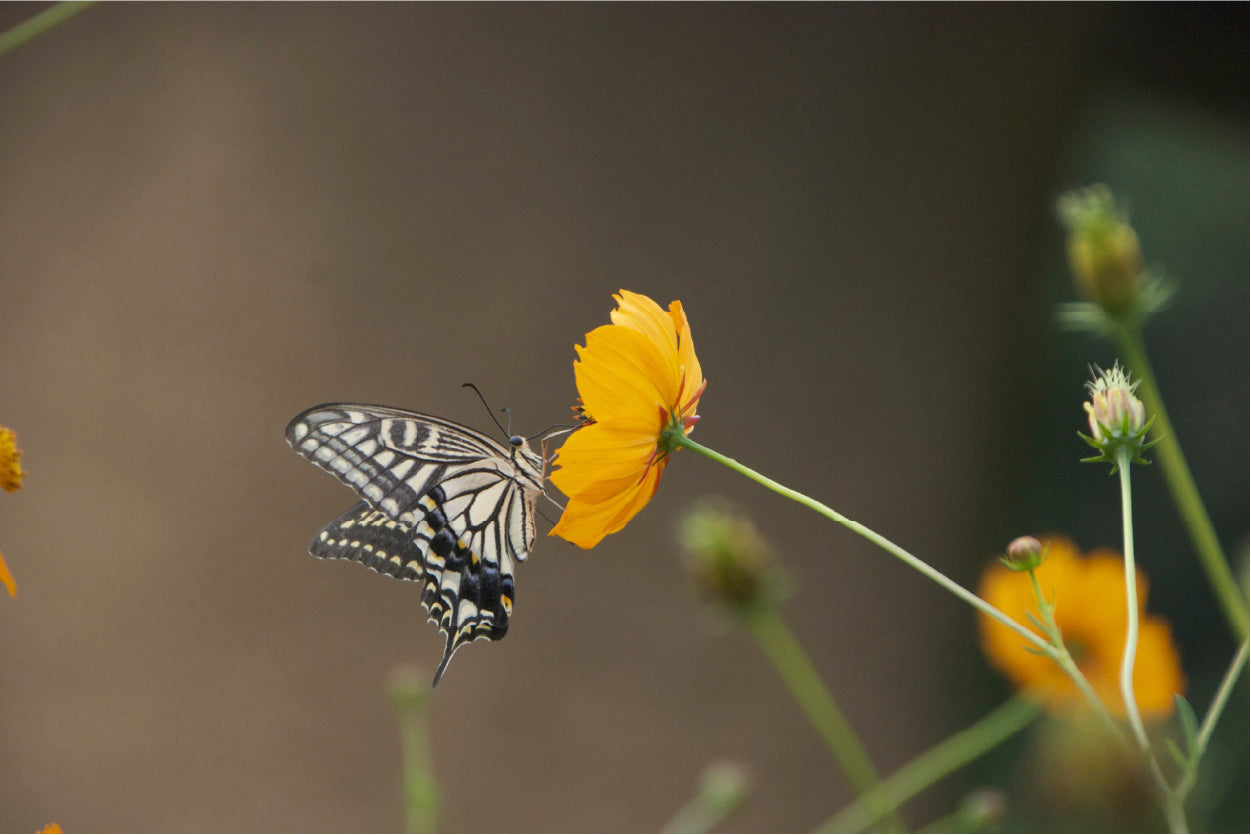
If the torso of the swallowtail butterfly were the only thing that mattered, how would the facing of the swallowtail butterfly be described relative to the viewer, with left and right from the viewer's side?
facing to the right of the viewer
